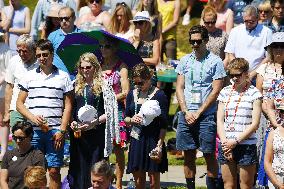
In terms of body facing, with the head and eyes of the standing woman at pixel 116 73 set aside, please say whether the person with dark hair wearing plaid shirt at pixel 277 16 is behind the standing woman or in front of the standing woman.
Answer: behind

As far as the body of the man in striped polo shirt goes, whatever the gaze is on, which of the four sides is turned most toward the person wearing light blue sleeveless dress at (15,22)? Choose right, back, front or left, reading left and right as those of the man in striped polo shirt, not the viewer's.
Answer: back

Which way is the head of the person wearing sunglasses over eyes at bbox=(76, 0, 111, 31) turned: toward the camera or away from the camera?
toward the camera

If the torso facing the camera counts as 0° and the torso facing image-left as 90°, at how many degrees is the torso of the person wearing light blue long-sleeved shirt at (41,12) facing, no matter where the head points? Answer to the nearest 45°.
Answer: approximately 0°

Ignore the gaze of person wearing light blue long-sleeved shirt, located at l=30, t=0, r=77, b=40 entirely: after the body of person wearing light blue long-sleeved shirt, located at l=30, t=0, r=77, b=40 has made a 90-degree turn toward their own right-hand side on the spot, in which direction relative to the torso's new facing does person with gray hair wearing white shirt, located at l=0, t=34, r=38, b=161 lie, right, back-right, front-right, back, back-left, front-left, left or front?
left

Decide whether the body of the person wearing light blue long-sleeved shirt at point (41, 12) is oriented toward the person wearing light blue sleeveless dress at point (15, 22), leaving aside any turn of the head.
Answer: no

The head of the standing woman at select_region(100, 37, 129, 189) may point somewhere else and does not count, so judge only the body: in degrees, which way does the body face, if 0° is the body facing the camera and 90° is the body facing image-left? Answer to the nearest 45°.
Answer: approximately 45°

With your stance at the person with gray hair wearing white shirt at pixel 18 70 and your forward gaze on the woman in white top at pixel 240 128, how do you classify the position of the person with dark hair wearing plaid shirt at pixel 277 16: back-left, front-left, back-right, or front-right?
front-left

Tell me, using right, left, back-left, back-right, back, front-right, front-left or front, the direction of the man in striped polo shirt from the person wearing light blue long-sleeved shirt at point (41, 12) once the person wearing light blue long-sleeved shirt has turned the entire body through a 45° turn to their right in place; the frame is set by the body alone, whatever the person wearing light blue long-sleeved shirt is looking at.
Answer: front-left

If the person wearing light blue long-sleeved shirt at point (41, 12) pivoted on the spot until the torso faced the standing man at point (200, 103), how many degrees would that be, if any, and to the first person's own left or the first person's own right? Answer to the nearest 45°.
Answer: approximately 45° to the first person's own left

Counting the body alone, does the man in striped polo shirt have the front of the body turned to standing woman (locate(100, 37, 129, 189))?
no

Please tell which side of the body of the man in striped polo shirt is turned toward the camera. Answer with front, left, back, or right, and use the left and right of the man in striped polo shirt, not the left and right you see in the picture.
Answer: front

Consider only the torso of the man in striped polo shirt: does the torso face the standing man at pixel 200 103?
no

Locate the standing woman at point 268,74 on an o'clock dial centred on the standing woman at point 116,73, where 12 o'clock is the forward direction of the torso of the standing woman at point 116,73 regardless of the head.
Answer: the standing woman at point 268,74 is roughly at 8 o'clock from the standing woman at point 116,73.

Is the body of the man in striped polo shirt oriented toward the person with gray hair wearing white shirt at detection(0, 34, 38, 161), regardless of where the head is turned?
no
